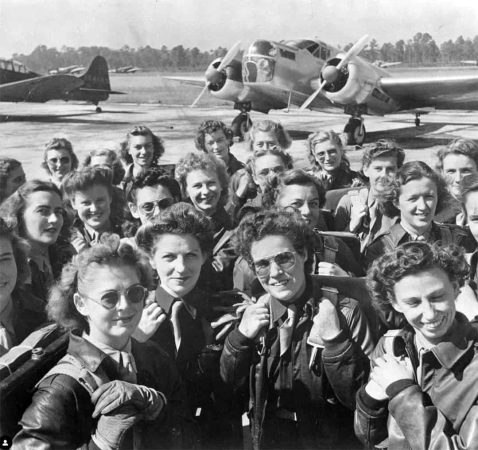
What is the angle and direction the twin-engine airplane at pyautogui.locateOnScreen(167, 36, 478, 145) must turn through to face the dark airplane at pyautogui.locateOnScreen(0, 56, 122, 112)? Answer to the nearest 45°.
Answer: approximately 90° to its right

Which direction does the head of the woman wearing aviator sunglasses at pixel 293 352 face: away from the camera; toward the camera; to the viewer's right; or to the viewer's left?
toward the camera

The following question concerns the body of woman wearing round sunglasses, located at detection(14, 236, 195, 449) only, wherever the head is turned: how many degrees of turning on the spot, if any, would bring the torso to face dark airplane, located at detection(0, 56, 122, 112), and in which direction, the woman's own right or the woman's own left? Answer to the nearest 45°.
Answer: approximately 135° to the woman's own left

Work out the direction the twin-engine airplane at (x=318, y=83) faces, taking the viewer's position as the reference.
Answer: facing the viewer and to the left of the viewer

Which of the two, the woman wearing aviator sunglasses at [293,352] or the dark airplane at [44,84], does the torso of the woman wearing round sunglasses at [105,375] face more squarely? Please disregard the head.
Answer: the woman wearing aviator sunglasses

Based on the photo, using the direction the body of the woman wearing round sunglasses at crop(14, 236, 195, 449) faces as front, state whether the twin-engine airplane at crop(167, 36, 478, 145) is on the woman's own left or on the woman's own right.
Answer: on the woman's own left

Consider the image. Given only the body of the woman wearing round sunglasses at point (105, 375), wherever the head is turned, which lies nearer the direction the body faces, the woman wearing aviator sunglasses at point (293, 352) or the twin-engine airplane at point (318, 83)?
the woman wearing aviator sunglasses

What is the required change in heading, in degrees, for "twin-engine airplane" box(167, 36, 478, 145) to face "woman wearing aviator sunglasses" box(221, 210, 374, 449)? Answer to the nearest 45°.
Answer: approximately 45° to its left

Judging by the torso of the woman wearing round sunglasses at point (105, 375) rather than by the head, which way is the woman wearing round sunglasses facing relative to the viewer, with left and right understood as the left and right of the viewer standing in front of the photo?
facing the viewer and to the right of the viewer

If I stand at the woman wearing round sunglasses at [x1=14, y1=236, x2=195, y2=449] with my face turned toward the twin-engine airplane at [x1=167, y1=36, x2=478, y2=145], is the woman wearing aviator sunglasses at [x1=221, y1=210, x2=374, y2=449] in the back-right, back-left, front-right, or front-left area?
front-right

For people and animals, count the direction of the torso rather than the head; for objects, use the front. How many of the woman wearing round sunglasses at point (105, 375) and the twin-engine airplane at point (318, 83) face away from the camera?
0
